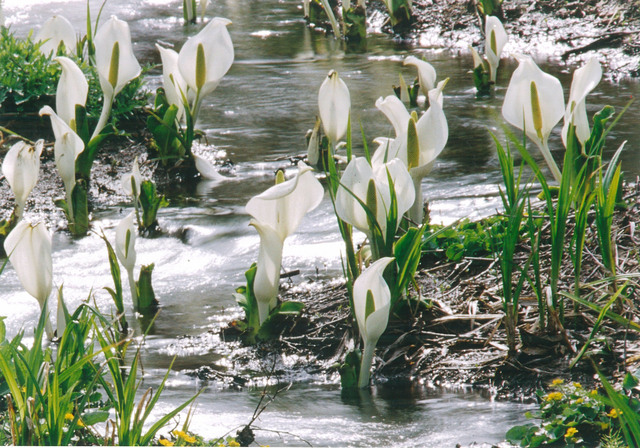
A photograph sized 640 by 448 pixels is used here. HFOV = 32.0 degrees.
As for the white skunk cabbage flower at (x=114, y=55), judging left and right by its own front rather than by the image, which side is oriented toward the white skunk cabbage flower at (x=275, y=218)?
front

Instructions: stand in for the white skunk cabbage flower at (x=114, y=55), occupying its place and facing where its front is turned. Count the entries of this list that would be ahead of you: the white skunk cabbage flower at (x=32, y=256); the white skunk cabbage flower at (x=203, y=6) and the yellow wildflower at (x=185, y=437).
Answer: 2

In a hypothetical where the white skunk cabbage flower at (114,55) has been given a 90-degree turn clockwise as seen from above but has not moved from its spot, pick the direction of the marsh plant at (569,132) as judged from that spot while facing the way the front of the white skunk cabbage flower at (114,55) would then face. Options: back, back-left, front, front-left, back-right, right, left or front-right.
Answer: back-left

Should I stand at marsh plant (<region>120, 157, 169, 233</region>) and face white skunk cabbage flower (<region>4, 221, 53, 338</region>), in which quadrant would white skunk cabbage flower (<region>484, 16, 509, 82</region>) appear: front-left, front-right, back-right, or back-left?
back-left

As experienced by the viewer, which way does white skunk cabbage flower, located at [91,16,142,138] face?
facing the viewer

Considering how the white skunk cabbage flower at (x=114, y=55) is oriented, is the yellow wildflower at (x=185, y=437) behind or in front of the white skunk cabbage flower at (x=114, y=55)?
in front

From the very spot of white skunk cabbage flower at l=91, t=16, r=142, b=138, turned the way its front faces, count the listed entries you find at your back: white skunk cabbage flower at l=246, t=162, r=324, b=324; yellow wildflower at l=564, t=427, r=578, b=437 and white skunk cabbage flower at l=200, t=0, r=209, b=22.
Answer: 1

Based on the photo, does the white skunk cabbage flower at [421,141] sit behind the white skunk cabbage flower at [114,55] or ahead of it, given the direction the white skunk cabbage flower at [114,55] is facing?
ahead

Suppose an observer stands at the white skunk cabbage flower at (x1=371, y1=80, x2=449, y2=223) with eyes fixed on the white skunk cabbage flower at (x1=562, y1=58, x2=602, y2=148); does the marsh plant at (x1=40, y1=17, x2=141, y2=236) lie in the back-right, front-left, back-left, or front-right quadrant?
back-left
